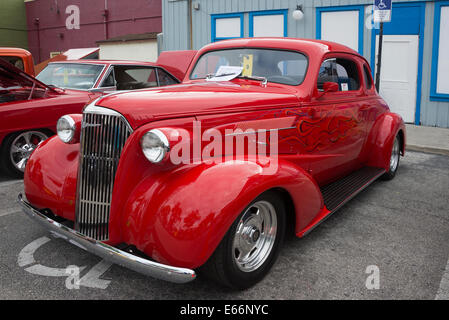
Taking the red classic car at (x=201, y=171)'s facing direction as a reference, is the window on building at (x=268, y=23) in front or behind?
behind

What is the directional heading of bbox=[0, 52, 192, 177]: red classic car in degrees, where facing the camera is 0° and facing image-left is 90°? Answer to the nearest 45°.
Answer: approximately 45°

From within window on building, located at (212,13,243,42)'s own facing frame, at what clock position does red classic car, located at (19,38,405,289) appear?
The red classic car is roughly at 12 o'clock from the window on building.

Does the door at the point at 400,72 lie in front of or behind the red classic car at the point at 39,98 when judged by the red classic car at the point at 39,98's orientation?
behind

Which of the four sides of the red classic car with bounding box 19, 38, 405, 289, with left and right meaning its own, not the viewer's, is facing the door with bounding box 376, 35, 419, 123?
back

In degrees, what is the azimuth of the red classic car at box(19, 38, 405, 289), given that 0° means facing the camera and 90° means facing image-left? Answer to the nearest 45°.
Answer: approximately 45°

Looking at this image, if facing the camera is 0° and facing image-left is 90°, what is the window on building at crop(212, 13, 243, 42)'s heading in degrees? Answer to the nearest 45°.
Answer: approximately 0°

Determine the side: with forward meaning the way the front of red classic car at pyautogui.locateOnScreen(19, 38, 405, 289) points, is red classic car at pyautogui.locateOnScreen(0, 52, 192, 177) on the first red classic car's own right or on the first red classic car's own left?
on the first red classic car's own right

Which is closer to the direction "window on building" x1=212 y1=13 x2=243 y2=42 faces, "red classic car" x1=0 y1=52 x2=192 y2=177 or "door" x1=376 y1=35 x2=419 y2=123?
the red classic car

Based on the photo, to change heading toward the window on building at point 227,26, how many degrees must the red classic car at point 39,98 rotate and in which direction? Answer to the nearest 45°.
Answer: approximately 180°
